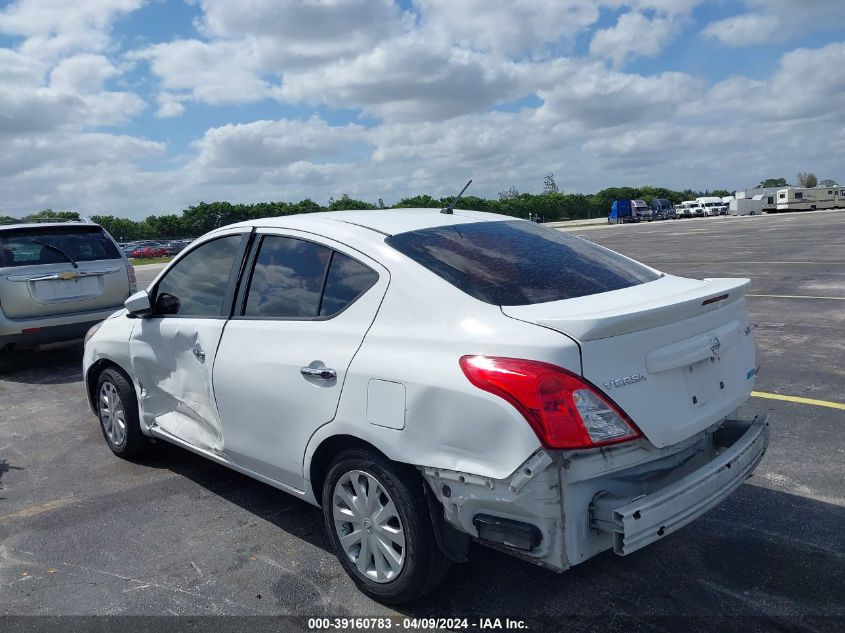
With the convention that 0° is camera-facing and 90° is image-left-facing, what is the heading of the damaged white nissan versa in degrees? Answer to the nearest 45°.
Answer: approximately 135°

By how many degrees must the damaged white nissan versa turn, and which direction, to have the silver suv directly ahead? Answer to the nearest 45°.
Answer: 0° — it already faces it
